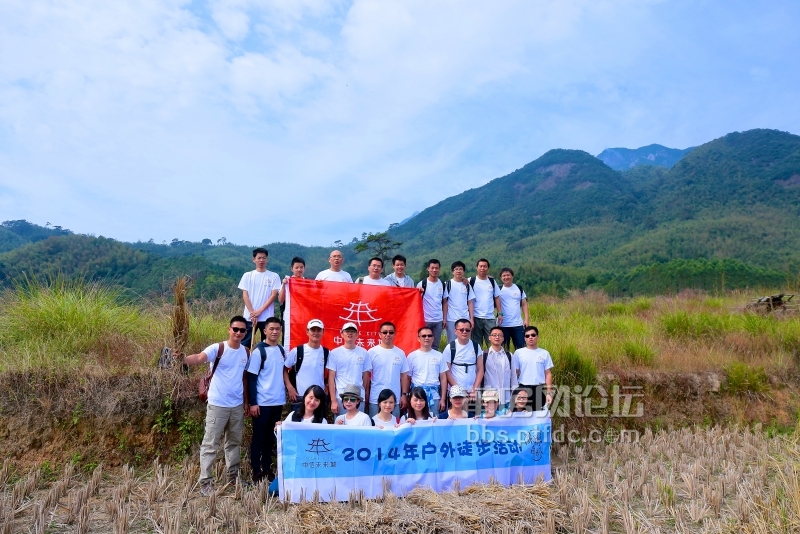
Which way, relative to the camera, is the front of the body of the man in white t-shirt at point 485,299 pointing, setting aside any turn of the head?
toward the camera

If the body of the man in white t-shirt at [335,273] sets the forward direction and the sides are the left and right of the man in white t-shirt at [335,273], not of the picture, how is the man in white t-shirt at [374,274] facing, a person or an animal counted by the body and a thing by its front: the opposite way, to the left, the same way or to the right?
the same way

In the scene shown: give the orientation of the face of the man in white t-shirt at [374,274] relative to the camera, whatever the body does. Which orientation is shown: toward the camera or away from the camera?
toward the camera

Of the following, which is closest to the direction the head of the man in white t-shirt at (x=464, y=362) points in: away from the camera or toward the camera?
toward the camera

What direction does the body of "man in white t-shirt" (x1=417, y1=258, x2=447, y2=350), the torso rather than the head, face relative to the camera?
toward the camera

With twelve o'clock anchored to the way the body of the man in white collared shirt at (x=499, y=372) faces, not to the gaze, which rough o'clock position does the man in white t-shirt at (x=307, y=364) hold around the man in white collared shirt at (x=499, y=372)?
the man in white t-shirt at (x=307, y=364) is roughly at 2 o'clock from the man in white collared shirt at (x=499, y=372).

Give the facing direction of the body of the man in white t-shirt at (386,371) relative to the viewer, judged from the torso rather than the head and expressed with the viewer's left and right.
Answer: facing the viewer

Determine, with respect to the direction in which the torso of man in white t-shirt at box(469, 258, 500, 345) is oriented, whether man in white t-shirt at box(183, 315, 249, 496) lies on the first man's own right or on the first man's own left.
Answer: on the first man's own right

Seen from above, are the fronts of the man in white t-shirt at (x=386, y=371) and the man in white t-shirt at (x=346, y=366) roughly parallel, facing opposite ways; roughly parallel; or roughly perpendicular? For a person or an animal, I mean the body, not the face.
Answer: roughly parallel

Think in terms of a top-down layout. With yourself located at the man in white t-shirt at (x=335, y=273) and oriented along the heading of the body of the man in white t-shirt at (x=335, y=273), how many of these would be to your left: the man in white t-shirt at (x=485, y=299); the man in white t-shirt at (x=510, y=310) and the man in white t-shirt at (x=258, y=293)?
2

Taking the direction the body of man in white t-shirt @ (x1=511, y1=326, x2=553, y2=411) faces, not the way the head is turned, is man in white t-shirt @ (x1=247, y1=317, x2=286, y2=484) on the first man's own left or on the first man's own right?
on the first man's own right

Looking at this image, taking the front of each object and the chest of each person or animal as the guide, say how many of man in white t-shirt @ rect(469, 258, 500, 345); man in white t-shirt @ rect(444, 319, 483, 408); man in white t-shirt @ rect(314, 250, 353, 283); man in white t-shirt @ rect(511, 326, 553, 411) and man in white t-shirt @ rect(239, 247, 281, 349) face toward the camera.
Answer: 5

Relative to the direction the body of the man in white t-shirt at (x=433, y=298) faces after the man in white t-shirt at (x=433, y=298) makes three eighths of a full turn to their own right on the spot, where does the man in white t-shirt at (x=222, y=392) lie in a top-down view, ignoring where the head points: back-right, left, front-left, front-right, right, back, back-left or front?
left

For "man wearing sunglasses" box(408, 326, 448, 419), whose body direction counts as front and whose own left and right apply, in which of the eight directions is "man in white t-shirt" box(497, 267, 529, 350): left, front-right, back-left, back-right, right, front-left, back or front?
back-left
